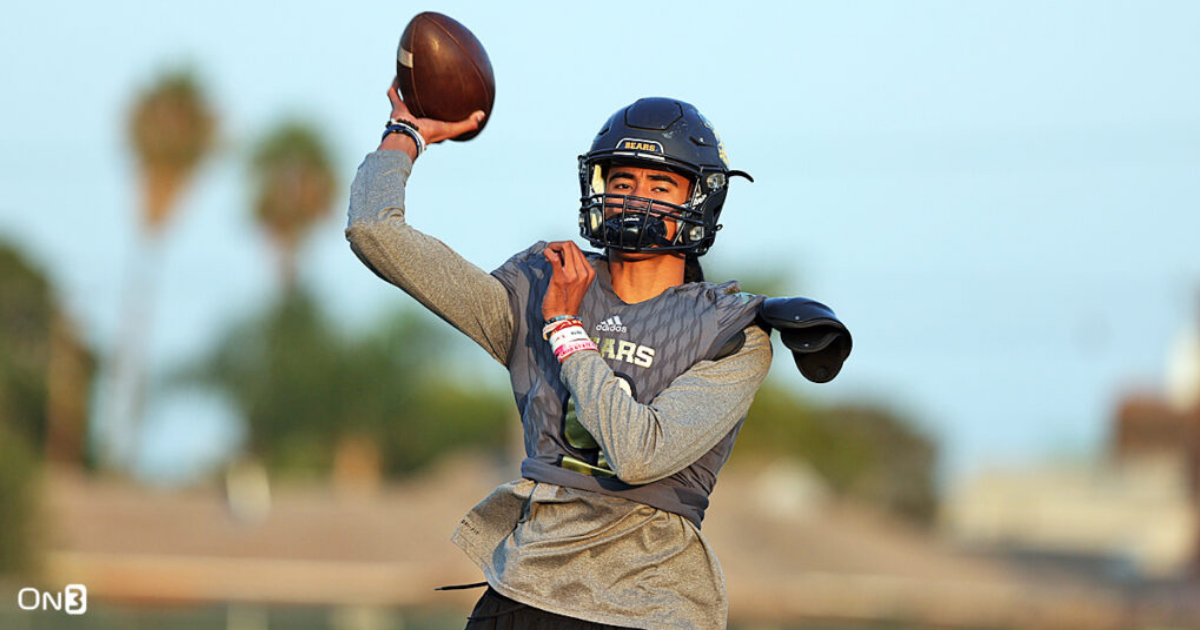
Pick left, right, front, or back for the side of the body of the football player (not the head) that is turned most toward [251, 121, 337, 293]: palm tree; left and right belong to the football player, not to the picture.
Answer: back

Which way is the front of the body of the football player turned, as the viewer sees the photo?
toward the camera
